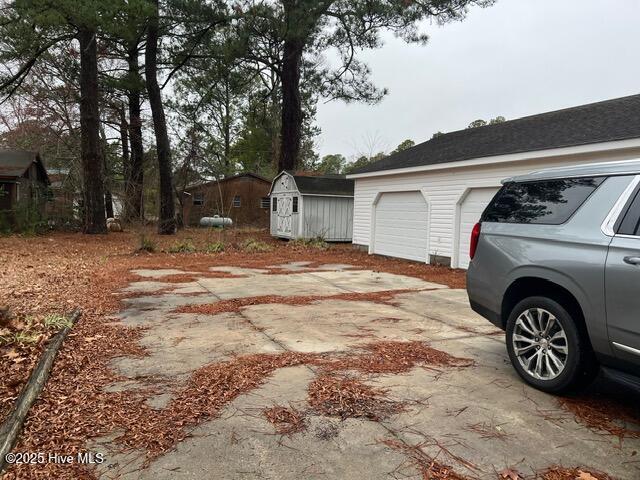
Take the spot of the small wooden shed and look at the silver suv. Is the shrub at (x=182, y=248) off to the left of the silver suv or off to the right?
right

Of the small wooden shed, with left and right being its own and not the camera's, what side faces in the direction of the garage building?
left

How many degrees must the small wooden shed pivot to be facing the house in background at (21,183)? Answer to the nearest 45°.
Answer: approximately 45° to its right

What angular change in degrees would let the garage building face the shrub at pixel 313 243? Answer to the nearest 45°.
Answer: approximately 90° to its right

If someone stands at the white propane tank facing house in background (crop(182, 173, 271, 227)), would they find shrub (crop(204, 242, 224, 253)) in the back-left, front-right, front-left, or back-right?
back-right

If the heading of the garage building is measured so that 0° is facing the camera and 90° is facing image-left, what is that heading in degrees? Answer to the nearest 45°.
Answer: approximately 45°

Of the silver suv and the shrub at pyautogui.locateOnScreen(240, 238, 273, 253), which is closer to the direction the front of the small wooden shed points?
the shrub

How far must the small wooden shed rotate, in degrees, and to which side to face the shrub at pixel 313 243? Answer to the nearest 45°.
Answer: approximately 45° to its left

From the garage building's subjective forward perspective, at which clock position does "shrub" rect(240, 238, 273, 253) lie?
The shrub is roughly at 2 o'clock from the garage building.

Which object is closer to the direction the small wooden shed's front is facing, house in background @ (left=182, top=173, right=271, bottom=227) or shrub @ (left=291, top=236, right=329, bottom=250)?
the shrub

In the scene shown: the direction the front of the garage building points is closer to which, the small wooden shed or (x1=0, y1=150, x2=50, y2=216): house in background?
the house in background
